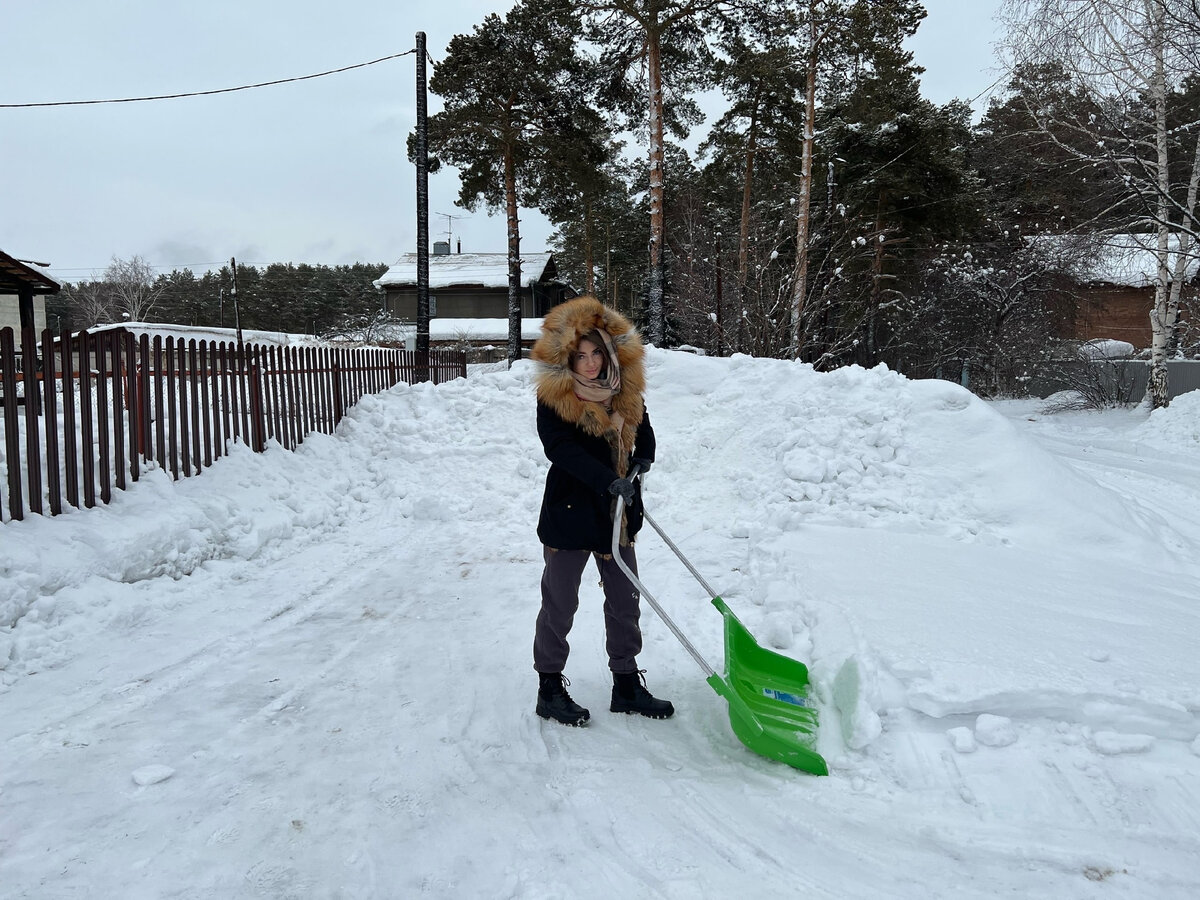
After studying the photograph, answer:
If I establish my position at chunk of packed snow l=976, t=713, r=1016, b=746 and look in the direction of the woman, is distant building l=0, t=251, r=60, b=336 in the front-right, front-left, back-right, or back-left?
front-right

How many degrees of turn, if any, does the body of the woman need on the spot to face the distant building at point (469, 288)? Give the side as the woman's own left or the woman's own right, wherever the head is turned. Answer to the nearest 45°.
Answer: approximately 135° to the woman's own left

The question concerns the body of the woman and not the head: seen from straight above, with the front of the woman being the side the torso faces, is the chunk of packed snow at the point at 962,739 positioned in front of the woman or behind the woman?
in front

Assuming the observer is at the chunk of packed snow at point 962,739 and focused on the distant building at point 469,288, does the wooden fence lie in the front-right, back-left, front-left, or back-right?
front-left

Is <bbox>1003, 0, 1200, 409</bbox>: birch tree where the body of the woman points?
no

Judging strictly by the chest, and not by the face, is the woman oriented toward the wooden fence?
no

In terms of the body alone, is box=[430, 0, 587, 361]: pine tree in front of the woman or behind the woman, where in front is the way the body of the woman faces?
behind

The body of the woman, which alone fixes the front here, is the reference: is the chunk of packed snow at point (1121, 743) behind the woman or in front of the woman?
in front

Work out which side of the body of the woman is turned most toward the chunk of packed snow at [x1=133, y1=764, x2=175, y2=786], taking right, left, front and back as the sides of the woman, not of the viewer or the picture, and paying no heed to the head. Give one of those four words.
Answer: right

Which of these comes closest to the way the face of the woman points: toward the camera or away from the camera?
toward the camera

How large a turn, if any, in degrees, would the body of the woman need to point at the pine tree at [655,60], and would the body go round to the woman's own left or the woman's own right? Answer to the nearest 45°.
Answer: approximately 135° to the woman's own left

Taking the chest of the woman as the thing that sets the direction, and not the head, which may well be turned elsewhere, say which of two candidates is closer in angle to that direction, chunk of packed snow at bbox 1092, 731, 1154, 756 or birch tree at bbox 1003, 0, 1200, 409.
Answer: the chunk of packed snow

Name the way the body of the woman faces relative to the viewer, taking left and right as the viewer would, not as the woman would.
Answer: facing the viewer and to the right of the viewer

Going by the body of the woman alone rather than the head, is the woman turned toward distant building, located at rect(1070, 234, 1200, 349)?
no
